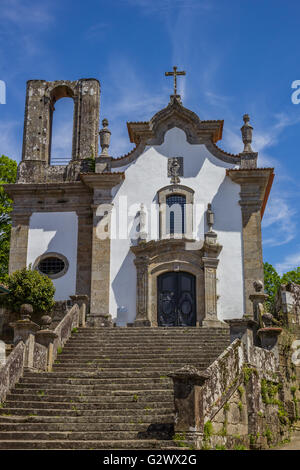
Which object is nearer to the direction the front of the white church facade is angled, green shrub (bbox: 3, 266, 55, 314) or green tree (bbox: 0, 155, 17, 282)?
the green shrub

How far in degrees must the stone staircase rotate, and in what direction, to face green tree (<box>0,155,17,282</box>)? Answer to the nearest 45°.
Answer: approximately 180°

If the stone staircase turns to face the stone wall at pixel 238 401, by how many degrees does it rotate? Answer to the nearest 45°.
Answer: approximately 45° to its left

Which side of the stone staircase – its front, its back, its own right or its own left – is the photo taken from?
front

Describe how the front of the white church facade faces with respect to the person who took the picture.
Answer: facing the viewer

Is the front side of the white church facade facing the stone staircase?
yes

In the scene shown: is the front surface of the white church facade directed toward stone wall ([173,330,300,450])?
yes

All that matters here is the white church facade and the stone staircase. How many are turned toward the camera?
2

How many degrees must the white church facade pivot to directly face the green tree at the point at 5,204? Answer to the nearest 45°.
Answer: approximately 135° to its right

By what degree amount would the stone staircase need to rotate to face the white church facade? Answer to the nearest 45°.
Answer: approximately 180°

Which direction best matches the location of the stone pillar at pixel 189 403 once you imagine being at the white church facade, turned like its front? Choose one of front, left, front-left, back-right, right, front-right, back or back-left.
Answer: front

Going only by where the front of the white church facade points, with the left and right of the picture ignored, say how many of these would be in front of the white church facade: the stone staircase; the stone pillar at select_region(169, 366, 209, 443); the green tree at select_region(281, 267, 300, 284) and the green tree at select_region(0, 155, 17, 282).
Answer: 2

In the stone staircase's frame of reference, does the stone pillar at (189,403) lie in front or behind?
in front
